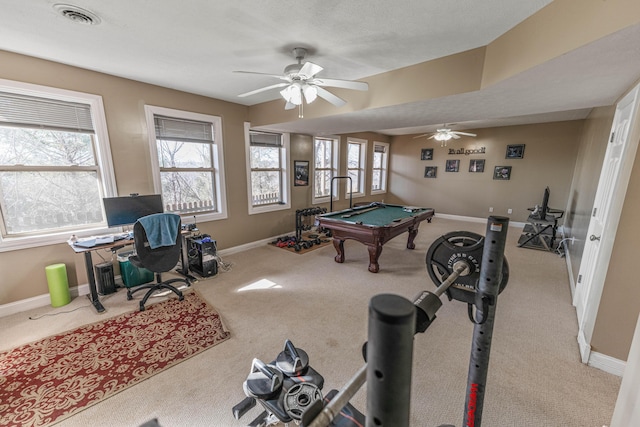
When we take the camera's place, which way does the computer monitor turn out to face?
facing the viewer

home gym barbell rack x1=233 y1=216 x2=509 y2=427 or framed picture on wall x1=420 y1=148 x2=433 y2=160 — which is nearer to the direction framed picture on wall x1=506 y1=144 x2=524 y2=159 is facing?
the home gym barbell rack

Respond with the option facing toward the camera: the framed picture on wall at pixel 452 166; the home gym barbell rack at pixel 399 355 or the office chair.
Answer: the framed picture on wall

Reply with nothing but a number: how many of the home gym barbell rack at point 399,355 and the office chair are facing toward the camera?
0

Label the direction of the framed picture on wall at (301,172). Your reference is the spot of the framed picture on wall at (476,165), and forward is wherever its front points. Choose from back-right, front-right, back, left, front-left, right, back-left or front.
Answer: front-right

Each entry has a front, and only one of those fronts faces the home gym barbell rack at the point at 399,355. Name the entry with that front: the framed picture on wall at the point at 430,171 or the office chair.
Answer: the framed picture on wall

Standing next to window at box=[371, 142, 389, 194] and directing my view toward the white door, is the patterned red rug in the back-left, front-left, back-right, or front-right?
front-right

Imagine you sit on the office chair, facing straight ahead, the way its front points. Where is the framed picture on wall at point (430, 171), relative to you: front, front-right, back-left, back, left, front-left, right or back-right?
back-right

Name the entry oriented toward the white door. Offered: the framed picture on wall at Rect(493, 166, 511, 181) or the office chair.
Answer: the framed picture on wall

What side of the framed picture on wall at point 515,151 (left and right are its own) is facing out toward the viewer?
front

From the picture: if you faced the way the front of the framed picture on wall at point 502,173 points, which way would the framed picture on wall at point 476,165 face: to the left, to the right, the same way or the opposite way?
the same way

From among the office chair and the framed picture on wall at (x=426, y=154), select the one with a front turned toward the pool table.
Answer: the framed picture on wall

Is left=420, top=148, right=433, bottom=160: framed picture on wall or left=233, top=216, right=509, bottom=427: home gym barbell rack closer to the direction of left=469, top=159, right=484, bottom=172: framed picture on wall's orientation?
the home gym barbell rack

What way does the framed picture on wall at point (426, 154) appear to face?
toward the camera

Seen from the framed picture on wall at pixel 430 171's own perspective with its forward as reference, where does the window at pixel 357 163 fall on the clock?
The window is roughly at 2 o'clock from the framed picture on wall.

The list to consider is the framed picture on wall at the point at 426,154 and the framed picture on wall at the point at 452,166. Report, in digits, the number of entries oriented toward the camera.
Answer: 2

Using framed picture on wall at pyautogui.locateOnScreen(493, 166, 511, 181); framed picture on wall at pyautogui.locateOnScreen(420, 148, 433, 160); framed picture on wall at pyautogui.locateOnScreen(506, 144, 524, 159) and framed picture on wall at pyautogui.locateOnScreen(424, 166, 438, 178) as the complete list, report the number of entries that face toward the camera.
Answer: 4

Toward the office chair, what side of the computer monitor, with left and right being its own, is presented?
front

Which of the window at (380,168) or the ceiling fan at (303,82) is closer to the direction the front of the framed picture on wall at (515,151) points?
the ceiling fan

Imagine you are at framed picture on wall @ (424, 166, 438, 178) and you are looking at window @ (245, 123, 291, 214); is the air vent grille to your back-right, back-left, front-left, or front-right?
front-left

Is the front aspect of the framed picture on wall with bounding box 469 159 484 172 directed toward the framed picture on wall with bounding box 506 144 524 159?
no

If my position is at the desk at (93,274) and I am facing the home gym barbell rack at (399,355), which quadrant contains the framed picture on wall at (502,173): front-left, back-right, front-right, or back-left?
front-left
